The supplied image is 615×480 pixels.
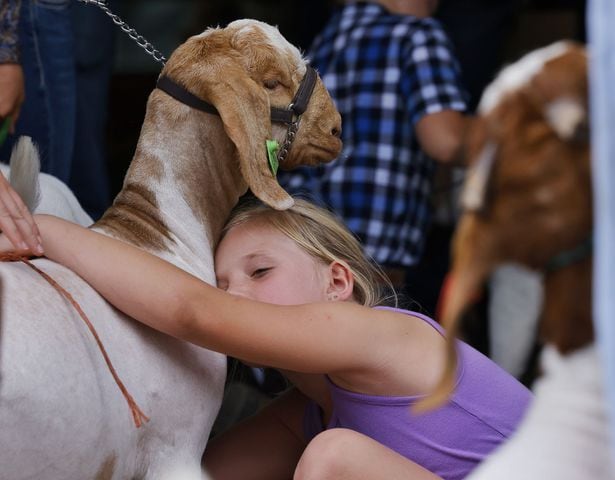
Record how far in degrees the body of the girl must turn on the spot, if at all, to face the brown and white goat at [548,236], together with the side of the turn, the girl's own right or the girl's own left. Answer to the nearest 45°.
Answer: approximately 90° to the girl's own left

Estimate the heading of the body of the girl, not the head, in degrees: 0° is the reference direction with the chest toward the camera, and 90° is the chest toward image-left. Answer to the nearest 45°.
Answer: approximately 90°

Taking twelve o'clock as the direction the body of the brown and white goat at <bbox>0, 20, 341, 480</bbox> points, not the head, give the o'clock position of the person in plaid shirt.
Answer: The person in plaid shirt is roughly at 10 o'clock from the brown and white goat.

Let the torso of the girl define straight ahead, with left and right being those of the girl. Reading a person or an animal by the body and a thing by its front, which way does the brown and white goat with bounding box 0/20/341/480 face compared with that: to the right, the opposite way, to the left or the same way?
the opposite way

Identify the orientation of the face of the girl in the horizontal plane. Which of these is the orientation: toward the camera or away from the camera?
toward the camera

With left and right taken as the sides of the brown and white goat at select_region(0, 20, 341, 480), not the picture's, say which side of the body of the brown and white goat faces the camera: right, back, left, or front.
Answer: right

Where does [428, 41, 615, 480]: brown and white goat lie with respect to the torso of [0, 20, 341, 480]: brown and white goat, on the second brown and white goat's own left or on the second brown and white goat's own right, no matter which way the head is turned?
on the second brown and white goat's own right

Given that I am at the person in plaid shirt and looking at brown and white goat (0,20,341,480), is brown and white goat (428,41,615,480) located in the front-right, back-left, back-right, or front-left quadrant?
front-left

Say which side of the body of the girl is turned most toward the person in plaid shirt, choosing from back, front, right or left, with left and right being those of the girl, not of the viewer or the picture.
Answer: right
